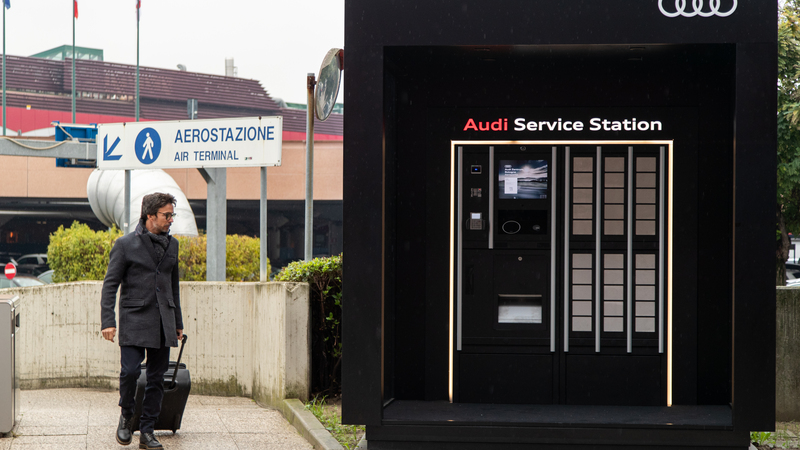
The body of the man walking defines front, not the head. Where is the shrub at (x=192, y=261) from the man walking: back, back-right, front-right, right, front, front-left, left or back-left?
back-left

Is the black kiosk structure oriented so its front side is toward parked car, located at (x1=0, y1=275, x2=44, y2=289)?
no

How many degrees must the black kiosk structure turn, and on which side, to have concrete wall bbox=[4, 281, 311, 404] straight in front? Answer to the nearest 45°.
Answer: approximately 90° to its right

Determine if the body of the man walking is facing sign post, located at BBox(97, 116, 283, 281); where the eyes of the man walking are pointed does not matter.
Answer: no

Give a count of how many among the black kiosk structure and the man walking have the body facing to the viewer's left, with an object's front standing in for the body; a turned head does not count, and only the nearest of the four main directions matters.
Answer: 0

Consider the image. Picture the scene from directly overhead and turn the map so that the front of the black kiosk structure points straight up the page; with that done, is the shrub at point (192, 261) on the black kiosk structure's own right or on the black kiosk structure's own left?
on the black kiosk structure's own right

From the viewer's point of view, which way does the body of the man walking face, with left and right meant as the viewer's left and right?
facing the viewer and to the right of the viewer

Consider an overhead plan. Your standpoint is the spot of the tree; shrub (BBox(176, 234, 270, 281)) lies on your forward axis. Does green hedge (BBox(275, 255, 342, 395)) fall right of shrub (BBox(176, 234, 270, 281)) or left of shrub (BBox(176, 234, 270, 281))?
left

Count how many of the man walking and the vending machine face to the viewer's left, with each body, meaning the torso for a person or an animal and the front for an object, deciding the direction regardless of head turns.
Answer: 0

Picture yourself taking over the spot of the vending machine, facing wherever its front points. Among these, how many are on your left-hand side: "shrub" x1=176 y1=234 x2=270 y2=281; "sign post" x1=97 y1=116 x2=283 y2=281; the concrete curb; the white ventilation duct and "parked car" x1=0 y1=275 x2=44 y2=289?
0

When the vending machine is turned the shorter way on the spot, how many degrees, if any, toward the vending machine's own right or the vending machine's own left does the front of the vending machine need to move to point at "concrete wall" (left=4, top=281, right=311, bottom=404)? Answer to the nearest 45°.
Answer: approximately 90° to the vending machine's own right

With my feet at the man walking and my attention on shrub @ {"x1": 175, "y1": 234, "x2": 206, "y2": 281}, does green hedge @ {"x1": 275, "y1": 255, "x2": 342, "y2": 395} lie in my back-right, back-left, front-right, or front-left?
front-right

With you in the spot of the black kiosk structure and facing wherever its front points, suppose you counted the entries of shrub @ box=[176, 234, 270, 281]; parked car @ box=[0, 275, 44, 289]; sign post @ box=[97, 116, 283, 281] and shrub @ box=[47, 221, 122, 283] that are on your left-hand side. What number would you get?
0

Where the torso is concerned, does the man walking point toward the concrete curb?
no

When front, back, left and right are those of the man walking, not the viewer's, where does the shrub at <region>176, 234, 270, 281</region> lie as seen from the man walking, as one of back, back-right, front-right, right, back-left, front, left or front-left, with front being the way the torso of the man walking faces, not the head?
back-left

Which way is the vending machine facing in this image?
toward the camera

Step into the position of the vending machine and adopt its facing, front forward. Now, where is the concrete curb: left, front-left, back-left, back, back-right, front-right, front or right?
right

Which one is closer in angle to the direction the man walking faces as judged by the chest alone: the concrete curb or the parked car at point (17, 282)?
the concrete curb
